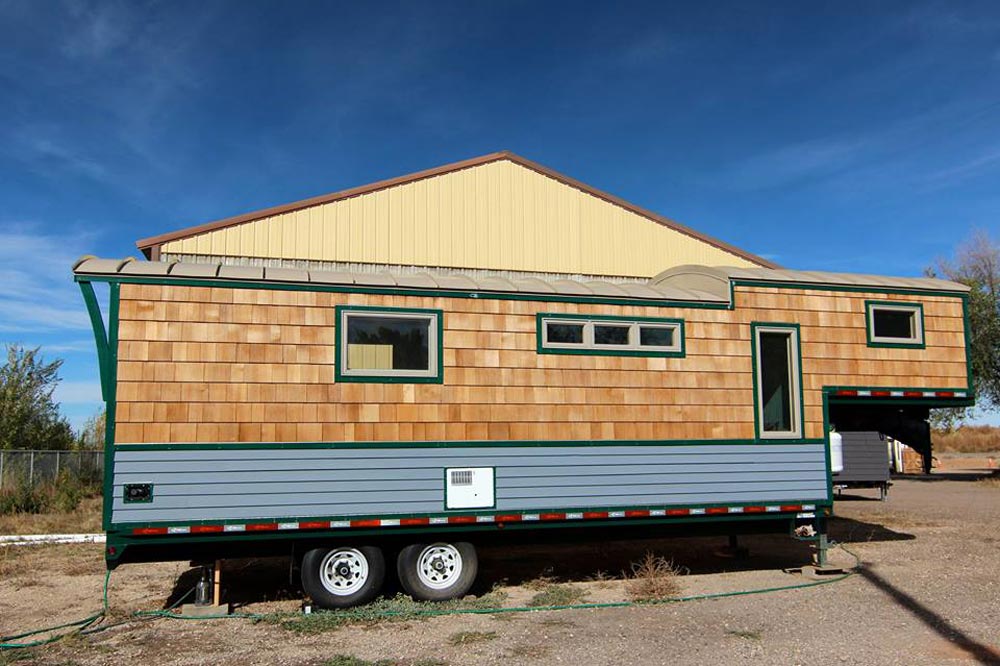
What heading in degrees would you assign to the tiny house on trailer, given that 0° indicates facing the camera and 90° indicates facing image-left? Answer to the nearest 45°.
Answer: approximately 270°

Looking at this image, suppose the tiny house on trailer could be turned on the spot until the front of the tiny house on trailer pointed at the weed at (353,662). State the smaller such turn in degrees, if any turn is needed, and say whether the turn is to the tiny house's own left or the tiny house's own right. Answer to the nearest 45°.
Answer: approximately 90° to the tiny house's own right

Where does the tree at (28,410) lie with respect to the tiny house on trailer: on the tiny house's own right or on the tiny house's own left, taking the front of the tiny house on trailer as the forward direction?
on the tiny house's own left

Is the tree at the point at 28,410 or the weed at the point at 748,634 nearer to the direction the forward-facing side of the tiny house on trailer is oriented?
the weed

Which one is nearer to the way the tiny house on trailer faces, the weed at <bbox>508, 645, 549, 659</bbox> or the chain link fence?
the weed

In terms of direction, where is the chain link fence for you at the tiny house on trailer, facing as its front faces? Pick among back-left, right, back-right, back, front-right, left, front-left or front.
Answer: back-left

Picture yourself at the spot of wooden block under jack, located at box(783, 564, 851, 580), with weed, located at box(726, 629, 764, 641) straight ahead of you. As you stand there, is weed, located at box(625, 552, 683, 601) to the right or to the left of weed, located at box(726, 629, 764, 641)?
right

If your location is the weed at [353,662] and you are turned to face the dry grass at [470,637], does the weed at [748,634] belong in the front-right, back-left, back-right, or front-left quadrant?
front-right
